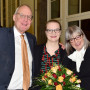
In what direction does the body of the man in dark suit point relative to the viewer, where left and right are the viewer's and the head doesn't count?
facing the viewer and to the right of the viewer
